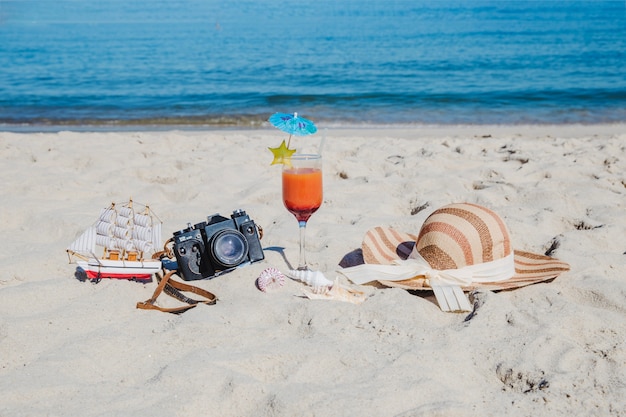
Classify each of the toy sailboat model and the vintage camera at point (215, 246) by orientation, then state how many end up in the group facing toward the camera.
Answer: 1

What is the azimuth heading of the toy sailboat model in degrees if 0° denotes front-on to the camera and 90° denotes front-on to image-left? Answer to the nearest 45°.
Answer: approximately 90°

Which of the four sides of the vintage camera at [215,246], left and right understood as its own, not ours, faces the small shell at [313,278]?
left

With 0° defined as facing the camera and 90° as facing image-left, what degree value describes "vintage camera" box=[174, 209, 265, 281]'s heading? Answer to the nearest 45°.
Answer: approximately 0°

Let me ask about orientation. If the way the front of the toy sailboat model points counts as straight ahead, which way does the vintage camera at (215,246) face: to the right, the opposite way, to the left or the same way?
to the left

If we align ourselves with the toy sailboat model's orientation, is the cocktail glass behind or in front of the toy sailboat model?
behind

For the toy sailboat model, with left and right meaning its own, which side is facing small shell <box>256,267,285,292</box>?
back

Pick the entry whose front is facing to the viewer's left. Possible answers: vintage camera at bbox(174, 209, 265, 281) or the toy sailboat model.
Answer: the toy sailboat model

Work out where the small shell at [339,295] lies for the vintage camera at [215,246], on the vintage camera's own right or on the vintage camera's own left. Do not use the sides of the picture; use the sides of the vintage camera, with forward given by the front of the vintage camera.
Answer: on the vintage camera's own left
